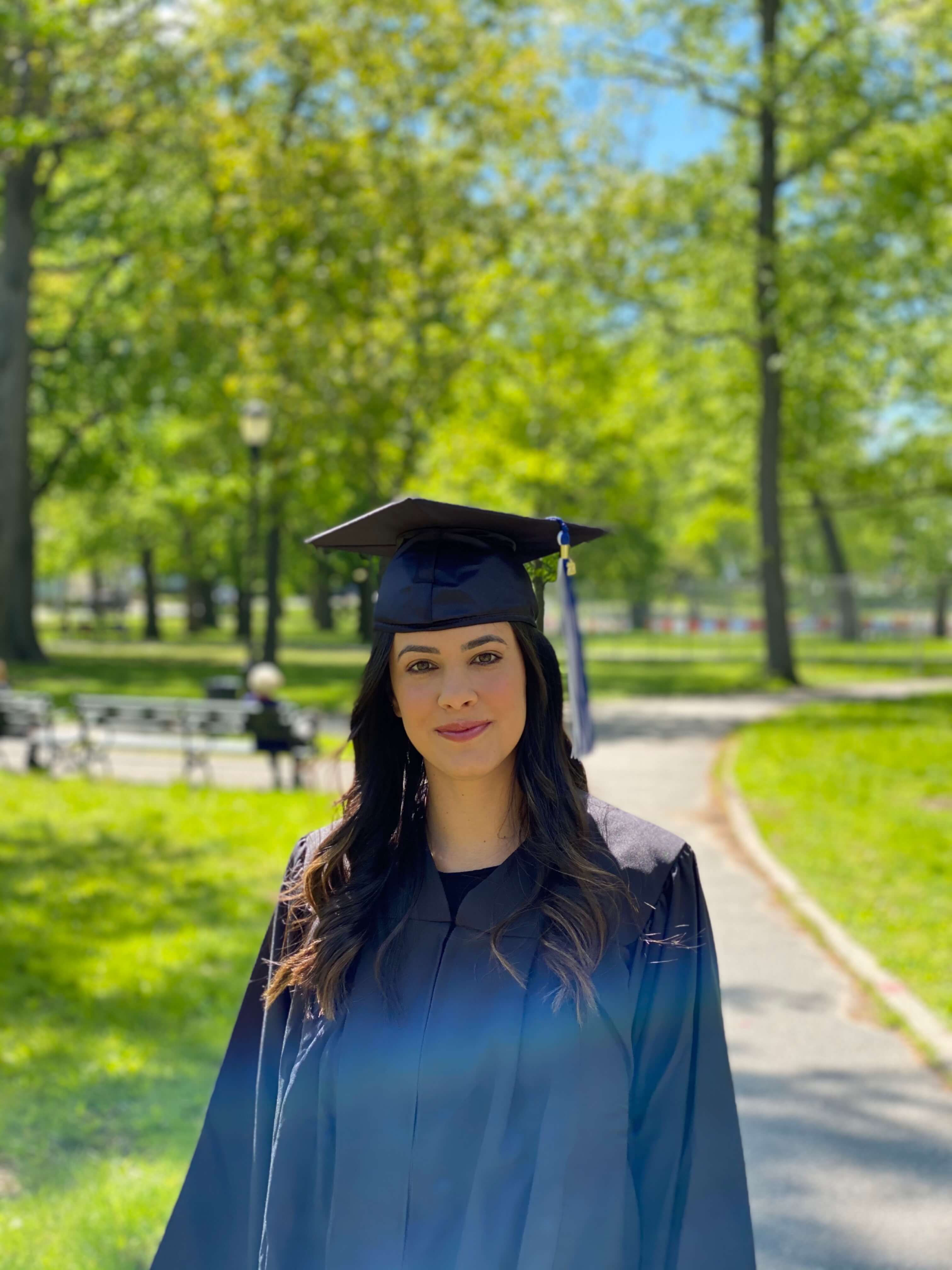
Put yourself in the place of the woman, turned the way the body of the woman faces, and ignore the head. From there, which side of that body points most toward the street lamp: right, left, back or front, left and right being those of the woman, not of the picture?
back

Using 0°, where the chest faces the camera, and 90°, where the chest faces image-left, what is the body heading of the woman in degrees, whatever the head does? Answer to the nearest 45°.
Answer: approximately 0°

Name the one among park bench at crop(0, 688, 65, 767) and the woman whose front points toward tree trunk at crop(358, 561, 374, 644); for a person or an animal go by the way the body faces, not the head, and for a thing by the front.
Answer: the park bench

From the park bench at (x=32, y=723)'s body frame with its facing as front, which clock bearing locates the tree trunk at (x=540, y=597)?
The tree trunk is roughly at 12 o'clock from the park bench.
